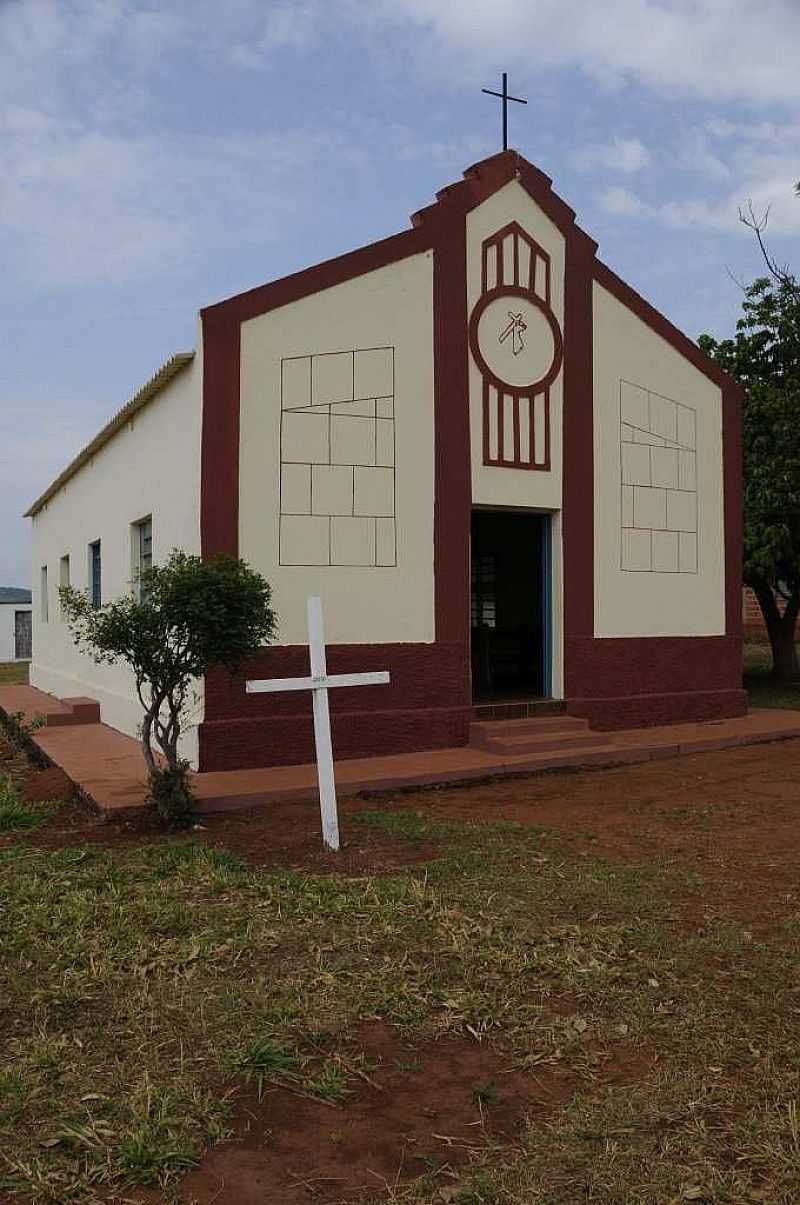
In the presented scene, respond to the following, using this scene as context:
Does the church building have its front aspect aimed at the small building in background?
no

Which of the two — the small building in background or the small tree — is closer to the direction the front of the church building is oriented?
the small tree

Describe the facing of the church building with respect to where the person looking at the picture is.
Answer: facing the viewer and to the right of the viewer

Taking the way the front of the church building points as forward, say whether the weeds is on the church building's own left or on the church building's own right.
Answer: on the church building's own right

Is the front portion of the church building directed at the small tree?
no

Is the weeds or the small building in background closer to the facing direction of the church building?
the weeds

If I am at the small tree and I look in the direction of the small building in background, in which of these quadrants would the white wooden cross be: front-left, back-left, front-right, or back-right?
back-right
